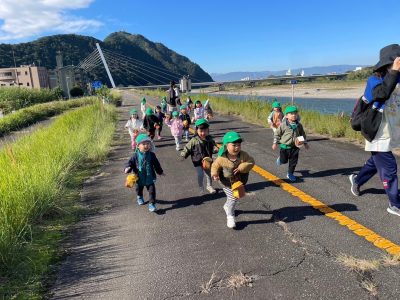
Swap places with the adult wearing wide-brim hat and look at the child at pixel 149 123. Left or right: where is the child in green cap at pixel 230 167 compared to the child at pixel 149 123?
left

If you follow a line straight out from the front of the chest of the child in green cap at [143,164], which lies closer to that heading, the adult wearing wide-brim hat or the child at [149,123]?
the adult wearing wide-brim hat

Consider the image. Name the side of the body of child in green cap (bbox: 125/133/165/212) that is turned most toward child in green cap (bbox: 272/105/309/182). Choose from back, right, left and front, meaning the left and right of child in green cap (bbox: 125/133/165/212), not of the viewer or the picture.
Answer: left

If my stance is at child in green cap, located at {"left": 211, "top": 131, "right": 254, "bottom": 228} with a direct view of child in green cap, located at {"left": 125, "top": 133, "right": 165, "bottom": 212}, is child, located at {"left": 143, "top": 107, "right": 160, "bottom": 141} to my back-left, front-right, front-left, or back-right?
front-right

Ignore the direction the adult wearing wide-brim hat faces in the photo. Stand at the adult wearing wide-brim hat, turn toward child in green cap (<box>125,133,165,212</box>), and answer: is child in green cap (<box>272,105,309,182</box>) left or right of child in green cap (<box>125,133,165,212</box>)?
right

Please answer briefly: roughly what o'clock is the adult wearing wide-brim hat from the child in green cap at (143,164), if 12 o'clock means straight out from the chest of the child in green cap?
The adult wearing wide-brim hat is roughly at 10 o'clock from the child in green cap.

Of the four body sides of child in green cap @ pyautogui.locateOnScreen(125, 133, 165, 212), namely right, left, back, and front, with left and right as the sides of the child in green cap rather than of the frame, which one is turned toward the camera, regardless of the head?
front

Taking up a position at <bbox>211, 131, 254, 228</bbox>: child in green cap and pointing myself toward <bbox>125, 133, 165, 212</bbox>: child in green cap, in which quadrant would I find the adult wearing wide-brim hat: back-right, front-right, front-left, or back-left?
back-right

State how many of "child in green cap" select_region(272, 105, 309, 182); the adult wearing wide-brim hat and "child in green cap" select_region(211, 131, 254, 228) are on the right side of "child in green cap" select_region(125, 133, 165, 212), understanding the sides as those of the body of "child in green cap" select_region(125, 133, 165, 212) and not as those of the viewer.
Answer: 0

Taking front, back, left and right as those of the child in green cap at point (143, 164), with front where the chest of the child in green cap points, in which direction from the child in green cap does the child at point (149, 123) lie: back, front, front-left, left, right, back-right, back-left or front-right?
back

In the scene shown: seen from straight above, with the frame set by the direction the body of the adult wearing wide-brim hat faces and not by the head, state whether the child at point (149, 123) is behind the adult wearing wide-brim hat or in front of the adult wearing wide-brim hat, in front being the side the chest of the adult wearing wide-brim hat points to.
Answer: behind

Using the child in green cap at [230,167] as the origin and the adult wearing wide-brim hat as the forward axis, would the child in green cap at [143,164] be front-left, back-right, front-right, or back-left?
back-left
